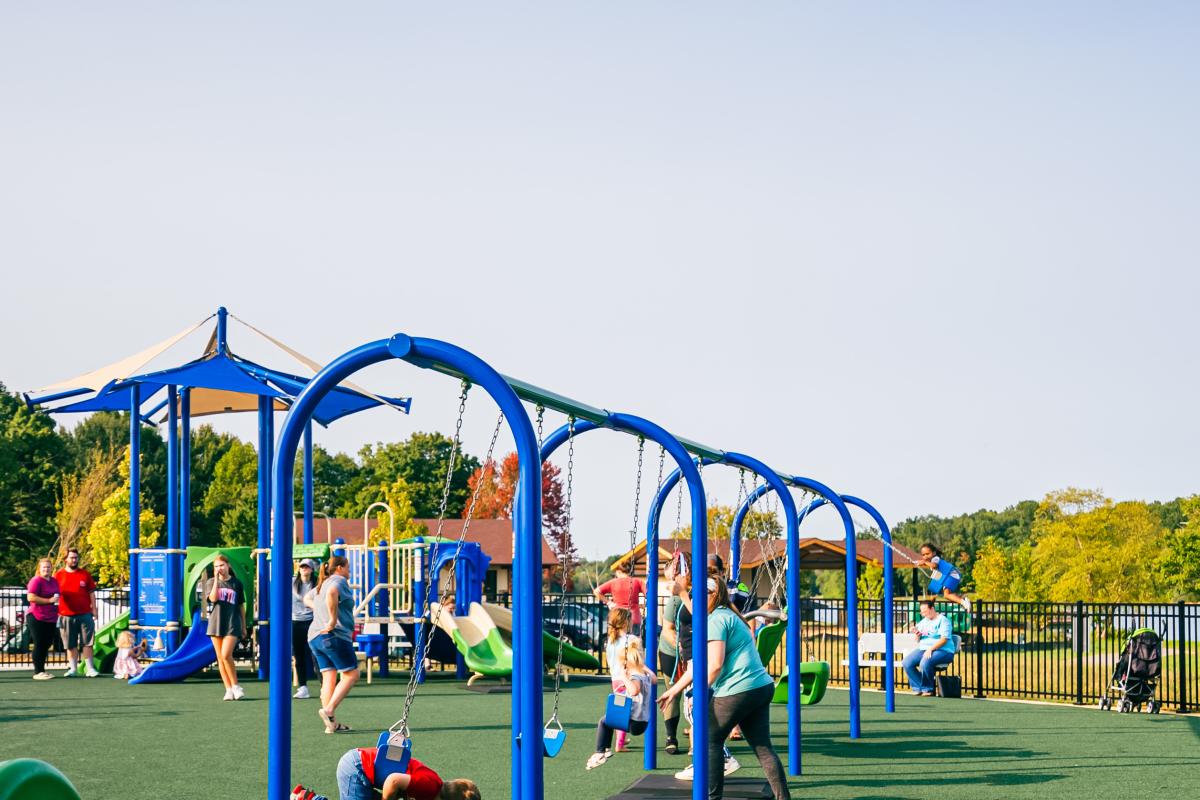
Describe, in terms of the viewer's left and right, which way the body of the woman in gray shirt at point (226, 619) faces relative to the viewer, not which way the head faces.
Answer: facing the viewer

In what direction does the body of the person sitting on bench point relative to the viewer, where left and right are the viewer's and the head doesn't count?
facing the viewer and to the left of the viewer

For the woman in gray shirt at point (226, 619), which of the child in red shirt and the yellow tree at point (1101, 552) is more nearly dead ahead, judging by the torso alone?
the child in red shirt

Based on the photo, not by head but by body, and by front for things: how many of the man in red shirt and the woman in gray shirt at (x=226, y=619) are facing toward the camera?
2

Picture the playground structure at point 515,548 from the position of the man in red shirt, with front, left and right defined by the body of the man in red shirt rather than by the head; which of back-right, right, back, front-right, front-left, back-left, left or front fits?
front

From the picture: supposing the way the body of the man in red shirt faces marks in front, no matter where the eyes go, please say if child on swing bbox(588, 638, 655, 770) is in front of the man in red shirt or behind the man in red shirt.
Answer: in front

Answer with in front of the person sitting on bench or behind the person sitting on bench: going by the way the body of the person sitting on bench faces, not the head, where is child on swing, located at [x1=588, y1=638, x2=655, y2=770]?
in front

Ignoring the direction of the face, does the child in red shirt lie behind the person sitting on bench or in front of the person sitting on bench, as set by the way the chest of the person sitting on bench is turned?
in front

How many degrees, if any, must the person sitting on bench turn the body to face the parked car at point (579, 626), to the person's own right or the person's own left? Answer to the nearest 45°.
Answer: approximately 90° to the person's own right

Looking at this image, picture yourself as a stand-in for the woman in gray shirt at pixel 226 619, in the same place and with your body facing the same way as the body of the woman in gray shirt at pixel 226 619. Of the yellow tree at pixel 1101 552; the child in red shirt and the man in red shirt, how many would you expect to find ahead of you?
1

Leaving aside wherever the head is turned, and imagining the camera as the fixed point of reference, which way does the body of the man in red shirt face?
toward the camera

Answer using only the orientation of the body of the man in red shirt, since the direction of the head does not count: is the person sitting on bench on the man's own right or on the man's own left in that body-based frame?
on the man's own left
